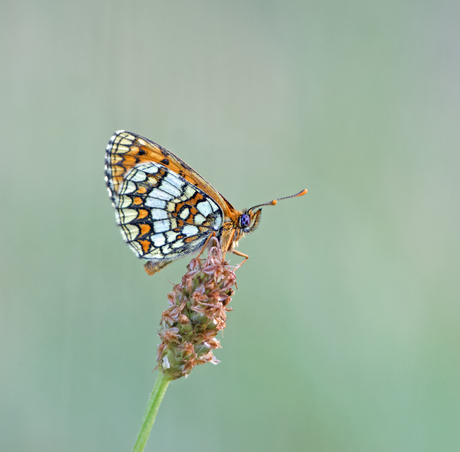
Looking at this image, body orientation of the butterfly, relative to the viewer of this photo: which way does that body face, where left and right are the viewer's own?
facing to the right of the viewer
